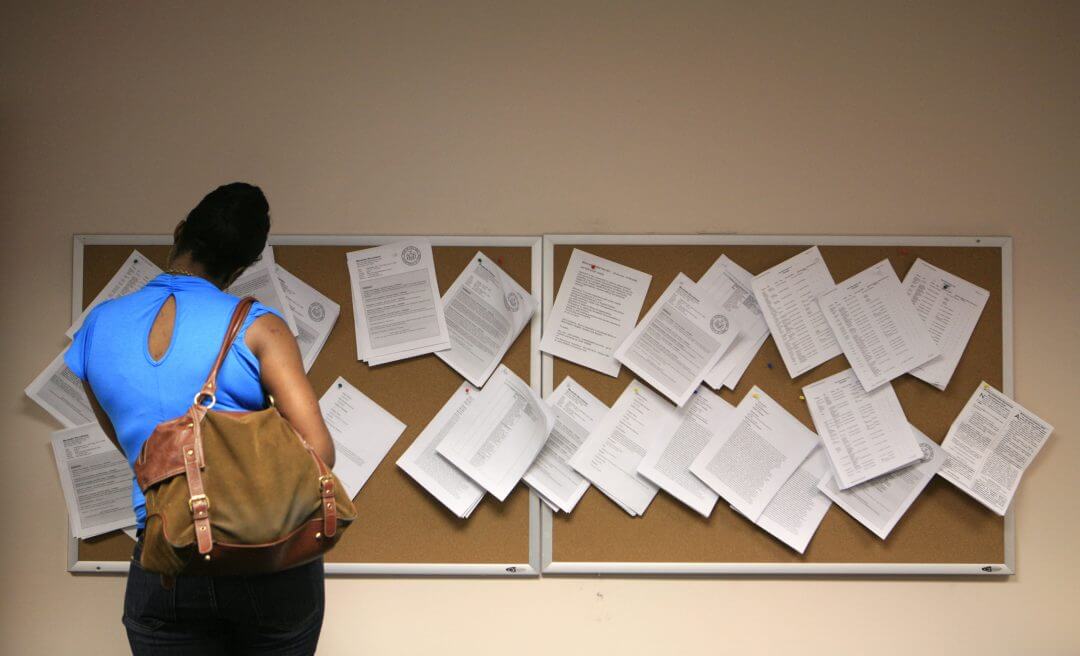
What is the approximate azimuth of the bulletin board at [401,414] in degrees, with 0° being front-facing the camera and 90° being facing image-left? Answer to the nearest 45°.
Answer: approximately 0°

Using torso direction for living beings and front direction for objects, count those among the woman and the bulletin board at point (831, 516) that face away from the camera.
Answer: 1

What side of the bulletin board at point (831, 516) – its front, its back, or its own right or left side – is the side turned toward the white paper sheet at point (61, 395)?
right

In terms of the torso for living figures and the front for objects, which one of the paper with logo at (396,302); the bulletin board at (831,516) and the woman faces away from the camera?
the woman

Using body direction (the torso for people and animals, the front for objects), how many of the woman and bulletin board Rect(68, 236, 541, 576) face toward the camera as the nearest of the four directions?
1

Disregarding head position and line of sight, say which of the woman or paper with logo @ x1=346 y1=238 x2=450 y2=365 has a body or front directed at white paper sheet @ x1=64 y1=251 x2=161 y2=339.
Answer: the woman

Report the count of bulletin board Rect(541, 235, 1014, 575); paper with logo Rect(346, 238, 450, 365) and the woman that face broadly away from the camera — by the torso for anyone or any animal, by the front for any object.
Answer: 1

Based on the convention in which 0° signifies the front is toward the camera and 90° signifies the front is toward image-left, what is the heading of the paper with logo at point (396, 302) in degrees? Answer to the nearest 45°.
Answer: approximately 0°

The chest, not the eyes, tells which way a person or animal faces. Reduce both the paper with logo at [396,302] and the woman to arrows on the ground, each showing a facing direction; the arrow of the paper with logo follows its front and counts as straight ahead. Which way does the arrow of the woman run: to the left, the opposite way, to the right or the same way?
the opposite way

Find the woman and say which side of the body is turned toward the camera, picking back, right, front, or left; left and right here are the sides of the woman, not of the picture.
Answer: back

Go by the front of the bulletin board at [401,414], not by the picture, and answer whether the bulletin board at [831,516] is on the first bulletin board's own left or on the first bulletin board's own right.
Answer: on the first bulletin board's own left

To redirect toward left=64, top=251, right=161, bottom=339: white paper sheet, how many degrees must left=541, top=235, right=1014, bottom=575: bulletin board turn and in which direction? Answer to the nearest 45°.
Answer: approximately 90° to its right

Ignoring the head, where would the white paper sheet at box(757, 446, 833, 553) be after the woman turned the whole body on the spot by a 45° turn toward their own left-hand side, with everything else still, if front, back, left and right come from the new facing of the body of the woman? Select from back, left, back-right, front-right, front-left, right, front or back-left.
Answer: back-right

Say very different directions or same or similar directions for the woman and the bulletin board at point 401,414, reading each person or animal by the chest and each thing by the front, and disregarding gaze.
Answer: very different directions
